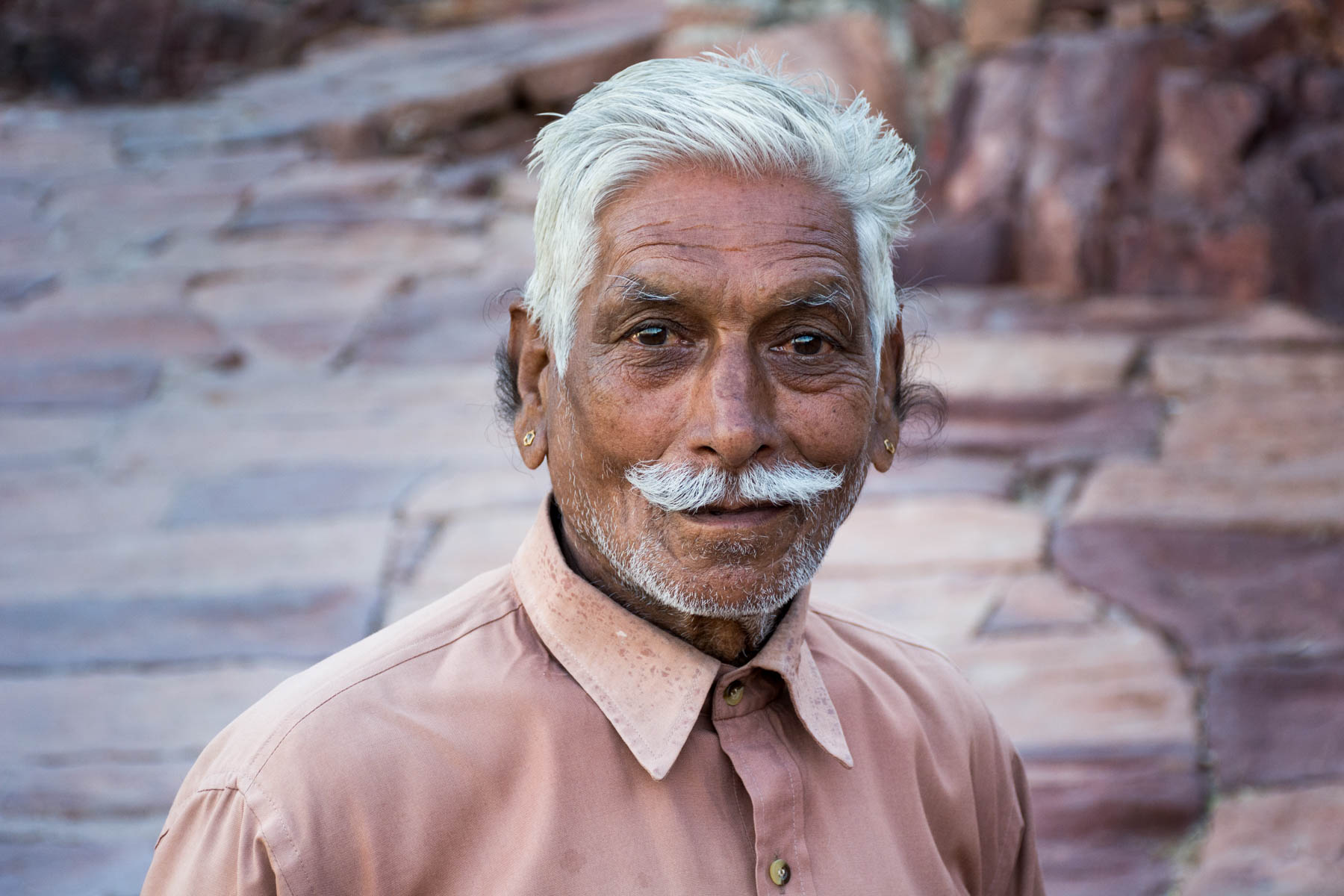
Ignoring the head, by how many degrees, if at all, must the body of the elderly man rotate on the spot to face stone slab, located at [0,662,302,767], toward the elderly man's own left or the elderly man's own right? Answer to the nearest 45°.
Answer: approximately 180°

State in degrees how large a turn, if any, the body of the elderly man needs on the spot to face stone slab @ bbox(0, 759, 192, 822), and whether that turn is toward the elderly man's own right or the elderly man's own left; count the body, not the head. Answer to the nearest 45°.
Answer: approximately 180°

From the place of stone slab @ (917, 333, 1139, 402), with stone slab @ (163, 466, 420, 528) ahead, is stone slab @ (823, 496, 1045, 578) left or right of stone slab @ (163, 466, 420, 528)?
left

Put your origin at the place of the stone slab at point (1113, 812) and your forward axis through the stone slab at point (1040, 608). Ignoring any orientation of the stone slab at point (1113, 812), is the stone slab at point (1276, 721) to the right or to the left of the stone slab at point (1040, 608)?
right

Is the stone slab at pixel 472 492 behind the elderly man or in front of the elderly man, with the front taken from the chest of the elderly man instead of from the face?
behind

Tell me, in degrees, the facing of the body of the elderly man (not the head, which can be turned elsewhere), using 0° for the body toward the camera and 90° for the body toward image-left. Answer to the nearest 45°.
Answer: approximately 315°

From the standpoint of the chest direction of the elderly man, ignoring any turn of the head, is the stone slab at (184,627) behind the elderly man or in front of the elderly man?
behind

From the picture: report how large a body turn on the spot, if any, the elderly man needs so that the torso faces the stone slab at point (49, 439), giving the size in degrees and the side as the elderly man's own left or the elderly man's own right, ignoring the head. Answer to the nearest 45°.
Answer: approximately 180°

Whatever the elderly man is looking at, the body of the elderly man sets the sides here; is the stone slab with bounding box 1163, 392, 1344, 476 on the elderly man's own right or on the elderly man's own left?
on the elderly man's own left
